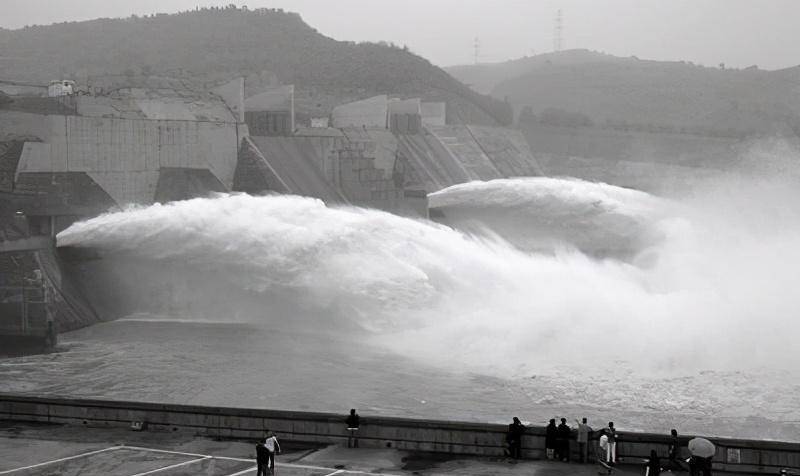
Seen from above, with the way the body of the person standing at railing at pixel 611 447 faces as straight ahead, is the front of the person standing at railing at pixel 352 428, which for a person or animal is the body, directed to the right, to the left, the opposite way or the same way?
the same way

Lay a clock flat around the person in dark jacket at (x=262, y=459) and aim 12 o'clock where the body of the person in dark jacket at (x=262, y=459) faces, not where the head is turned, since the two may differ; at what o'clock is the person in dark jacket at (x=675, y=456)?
the person in dark jacket at (x=675, y=456) is roughly at 3 o'clock from the person in dark jacket at (x=262, y=459).

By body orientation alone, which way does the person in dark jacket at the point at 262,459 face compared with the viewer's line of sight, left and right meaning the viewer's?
facing away from the viewer

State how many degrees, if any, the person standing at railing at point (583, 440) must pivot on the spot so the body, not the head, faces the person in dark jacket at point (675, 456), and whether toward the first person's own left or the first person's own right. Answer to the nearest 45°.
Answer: approximately 90° to the first person's own right

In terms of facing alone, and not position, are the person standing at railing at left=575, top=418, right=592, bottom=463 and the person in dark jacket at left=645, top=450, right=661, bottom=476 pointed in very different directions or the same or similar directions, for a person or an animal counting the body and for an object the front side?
same or similar directions

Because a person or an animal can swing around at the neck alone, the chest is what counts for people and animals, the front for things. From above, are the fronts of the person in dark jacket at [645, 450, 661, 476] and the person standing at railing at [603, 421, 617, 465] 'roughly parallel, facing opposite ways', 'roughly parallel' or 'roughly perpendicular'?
roughly parallel

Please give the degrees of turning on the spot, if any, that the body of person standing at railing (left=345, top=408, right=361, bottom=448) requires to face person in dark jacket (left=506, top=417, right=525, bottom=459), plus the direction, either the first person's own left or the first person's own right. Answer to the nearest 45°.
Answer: approximately 90° to the first person's own right

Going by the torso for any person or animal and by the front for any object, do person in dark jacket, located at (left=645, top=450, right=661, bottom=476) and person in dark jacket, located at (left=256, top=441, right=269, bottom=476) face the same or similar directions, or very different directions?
same or similar directions

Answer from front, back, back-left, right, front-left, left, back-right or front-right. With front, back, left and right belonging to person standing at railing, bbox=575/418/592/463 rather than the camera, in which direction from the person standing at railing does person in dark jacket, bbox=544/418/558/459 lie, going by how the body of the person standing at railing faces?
left

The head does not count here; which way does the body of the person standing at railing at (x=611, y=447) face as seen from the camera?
away from the camera

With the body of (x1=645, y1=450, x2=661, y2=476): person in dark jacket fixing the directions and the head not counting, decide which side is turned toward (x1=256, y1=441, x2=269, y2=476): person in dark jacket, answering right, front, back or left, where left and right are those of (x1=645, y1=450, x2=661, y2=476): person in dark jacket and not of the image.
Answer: left

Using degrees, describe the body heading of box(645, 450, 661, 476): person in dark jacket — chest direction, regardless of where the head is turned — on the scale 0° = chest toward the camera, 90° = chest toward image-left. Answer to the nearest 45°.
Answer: approximately 180°

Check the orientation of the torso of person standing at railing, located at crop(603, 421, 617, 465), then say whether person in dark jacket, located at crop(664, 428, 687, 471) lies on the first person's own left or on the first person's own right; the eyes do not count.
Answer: on the first person's own right

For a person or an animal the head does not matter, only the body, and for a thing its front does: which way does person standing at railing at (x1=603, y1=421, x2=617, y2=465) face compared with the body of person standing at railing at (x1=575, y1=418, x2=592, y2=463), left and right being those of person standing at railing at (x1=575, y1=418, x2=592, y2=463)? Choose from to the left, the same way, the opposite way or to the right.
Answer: the same way

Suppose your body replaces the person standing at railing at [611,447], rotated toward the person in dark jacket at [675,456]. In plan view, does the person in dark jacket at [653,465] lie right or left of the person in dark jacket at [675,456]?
right

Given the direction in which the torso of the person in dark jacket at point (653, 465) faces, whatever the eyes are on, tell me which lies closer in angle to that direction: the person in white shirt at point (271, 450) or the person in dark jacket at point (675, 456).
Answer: the person in dark jacket

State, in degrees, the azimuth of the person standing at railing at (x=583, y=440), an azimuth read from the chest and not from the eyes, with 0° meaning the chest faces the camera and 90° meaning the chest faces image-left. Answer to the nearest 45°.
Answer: approximately 180°

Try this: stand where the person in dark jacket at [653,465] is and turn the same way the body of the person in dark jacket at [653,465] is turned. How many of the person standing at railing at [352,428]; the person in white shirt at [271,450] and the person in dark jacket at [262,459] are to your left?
3

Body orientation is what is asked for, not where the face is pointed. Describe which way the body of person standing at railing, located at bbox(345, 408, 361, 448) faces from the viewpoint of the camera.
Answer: away from the camera

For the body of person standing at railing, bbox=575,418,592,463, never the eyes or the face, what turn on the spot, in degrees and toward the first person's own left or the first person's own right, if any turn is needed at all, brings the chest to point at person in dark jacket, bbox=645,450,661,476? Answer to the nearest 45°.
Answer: approximately 135° to the first person's own right
